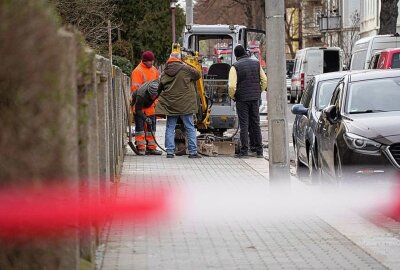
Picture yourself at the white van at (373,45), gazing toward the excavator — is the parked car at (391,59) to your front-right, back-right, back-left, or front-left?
front-left

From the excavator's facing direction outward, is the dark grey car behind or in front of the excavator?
in front

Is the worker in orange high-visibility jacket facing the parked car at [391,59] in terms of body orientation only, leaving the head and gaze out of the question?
no

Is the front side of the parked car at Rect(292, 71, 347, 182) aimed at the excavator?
no

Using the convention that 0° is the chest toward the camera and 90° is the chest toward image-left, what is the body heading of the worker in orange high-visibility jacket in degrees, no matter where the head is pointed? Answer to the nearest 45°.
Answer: approximately 315°

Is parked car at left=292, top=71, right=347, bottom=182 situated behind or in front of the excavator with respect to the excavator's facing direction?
in front

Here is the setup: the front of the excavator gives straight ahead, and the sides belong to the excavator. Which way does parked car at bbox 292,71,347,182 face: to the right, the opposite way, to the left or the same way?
the same way

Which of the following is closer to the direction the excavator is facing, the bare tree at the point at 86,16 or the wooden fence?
the wooden fence

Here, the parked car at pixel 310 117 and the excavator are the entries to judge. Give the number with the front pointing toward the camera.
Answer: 2

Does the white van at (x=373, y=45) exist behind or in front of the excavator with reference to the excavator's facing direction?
behind

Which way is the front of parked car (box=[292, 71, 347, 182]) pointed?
toward the camera

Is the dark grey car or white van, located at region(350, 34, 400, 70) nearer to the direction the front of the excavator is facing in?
the dark grey car

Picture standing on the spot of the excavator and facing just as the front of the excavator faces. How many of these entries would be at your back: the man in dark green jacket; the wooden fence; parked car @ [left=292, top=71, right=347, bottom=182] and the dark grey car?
0

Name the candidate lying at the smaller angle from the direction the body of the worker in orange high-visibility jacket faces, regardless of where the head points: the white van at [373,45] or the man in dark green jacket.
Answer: the man in dark green jacket

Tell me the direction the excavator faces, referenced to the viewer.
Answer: facing the viewer

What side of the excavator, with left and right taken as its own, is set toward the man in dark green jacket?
front
